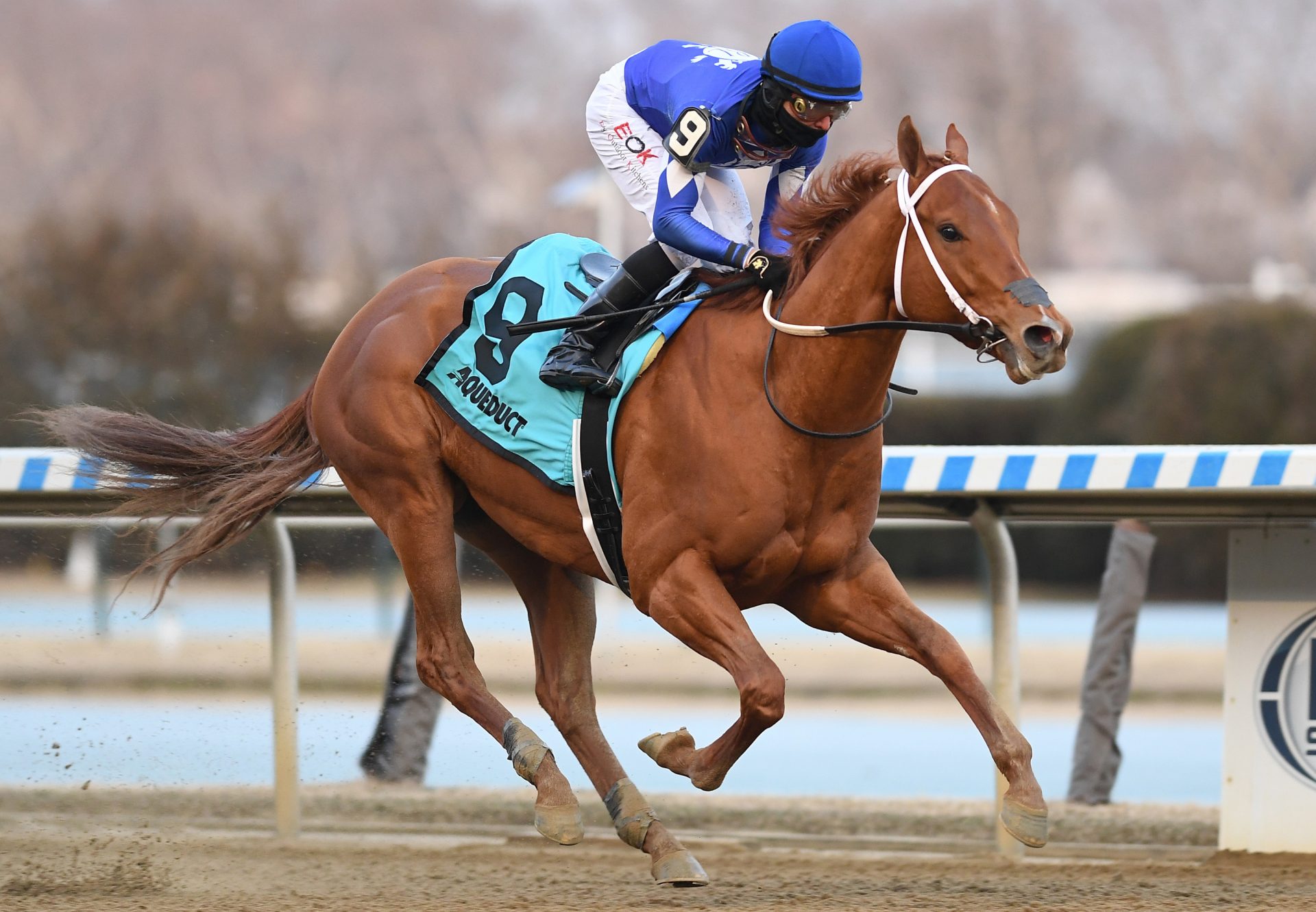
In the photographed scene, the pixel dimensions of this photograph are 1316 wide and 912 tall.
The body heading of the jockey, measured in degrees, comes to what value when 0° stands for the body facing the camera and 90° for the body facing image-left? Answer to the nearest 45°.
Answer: approximately 315°
